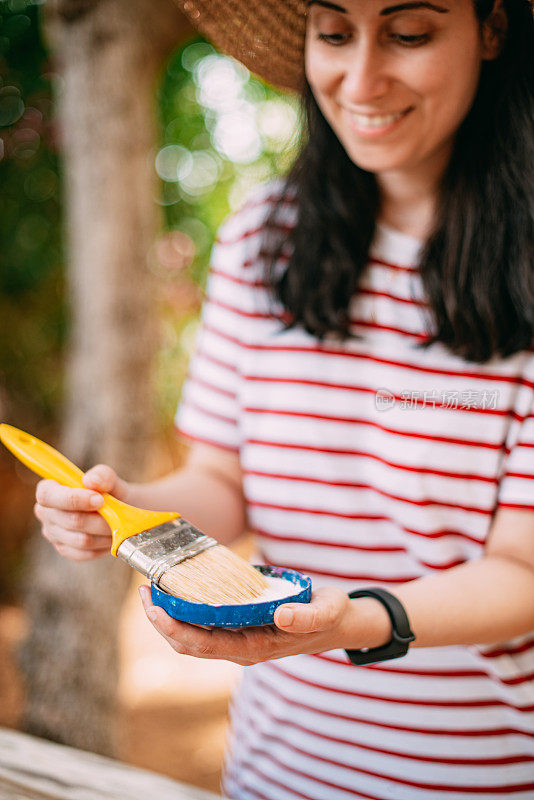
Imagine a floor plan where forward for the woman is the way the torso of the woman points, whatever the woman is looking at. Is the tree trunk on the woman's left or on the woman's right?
on the woman's right

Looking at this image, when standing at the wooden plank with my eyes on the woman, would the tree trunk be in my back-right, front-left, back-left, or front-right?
front-left

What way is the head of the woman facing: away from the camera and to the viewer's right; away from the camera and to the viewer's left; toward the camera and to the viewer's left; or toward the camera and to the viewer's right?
toward the camera and to the viewer's left
